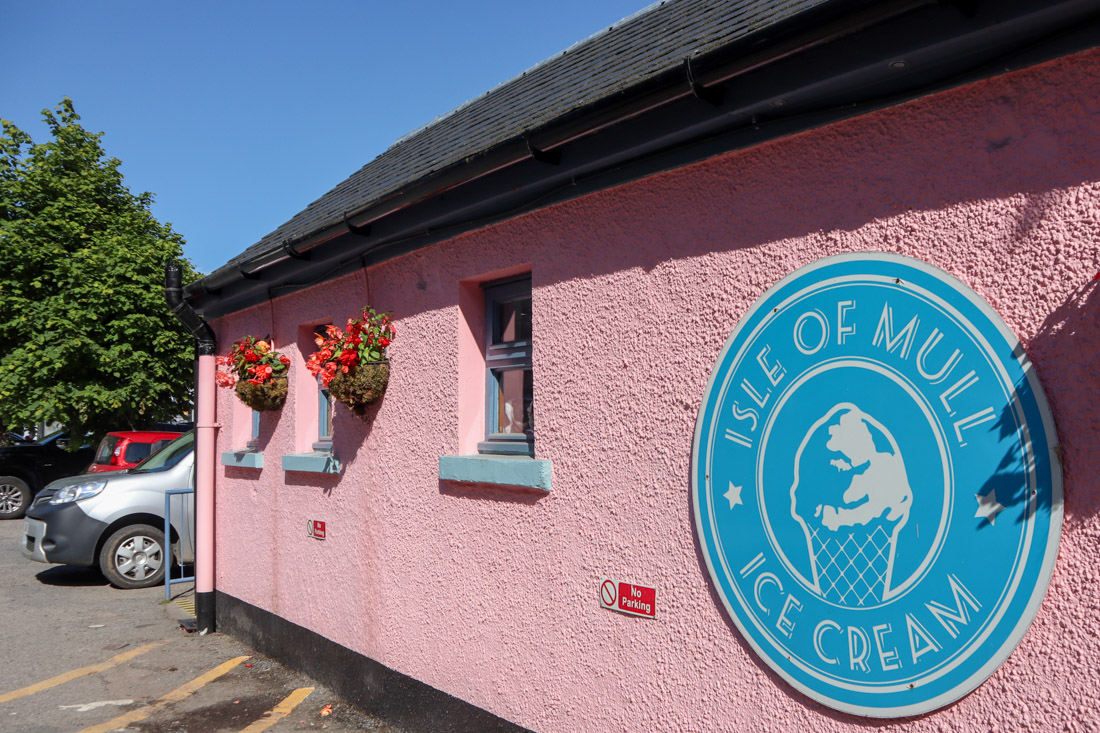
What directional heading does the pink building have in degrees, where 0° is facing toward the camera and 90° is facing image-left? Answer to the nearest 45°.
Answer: approximately 45°

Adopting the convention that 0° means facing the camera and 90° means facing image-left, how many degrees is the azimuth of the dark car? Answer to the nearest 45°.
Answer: approximately 90°

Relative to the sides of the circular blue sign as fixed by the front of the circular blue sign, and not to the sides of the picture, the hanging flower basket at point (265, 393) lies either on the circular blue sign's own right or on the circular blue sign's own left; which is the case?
on the circular blue sign's own right

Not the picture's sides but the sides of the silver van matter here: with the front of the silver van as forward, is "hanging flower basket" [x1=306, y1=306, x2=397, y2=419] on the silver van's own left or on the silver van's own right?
on the silver van's own left

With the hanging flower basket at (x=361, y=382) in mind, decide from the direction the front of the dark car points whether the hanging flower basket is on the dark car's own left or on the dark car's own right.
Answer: on the dark car's own left

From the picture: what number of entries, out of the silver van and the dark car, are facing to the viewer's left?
2

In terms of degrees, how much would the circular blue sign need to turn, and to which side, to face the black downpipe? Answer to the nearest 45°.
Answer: approximately 90° to its right

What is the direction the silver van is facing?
to the viewer's left

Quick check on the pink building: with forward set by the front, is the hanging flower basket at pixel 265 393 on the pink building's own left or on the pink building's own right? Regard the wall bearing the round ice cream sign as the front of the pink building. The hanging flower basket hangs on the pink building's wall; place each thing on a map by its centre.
on the pink building's own right
